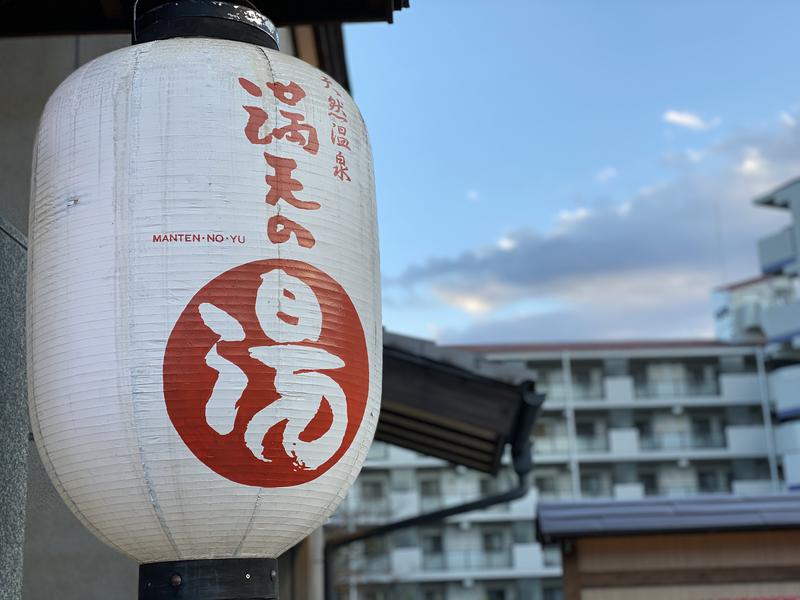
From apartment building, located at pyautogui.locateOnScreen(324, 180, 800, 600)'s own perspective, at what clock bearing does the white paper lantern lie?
The white paper lantern is roughly at 12 o'clock from the apartment building.

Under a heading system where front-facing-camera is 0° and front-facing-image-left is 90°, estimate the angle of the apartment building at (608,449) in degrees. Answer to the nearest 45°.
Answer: approximately 0°

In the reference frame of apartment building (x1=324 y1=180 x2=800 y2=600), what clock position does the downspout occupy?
The downspout is roughly at 12 o'clock from the apartment building.
